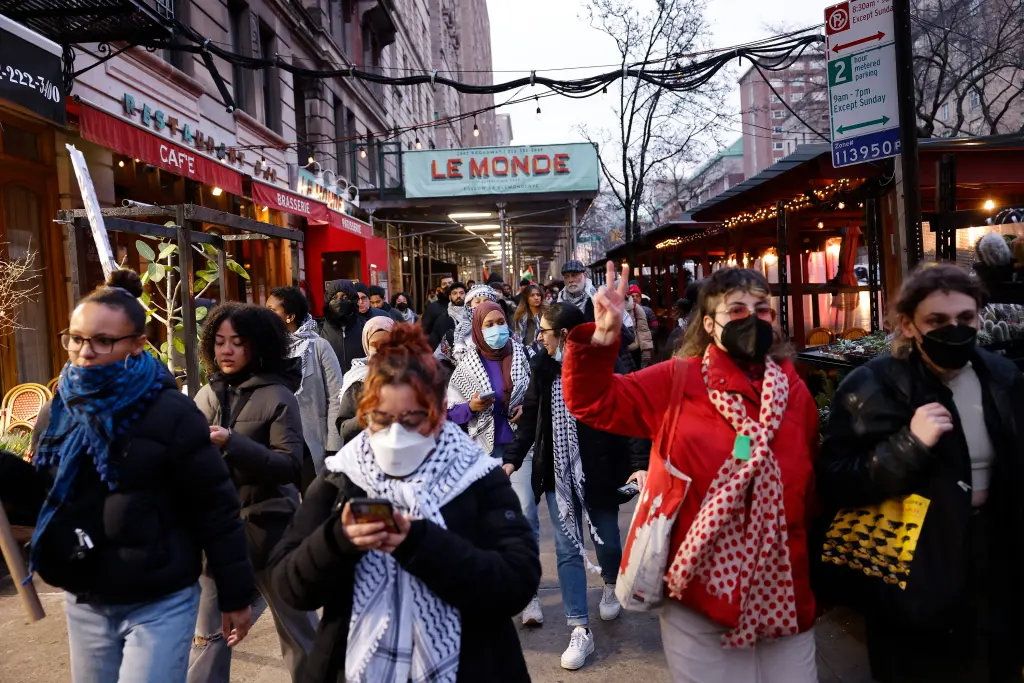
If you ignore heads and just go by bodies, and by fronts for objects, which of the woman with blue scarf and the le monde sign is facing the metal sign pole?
the le monde sign

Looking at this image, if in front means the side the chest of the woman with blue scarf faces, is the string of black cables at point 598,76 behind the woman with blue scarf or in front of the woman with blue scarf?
behind

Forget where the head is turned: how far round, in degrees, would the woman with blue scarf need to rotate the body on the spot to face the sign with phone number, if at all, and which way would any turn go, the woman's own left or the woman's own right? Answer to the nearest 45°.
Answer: approximately 135° to the woman's own right

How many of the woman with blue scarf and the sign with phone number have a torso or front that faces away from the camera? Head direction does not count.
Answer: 0

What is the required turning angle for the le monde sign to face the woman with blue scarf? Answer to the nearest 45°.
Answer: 0° — it already faces them

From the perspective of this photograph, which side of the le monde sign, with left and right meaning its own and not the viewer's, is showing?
front

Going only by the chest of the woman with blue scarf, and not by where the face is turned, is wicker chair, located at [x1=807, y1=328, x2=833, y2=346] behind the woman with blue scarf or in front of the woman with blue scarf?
behind

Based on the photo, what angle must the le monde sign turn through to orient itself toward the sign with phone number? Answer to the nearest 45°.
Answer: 0° — it already faces it

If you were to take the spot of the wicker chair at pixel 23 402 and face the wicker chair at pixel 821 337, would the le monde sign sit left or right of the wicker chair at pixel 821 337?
left

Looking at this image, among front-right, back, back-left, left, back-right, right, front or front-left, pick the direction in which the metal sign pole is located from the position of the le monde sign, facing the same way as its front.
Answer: front

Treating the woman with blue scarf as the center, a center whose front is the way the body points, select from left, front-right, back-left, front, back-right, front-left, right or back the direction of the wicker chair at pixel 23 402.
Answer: back-right

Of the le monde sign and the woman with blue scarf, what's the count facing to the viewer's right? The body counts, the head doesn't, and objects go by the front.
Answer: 0
